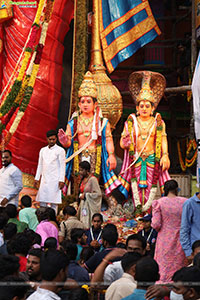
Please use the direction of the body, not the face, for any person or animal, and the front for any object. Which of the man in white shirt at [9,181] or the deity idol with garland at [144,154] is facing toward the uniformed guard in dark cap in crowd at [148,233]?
the deity idol with garland

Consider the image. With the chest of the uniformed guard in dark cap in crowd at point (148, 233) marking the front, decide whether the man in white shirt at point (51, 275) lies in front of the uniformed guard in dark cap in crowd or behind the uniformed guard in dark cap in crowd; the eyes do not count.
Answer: in front

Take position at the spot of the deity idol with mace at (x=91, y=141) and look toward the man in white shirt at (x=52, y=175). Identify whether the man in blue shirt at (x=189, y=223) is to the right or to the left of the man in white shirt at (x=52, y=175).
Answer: left
